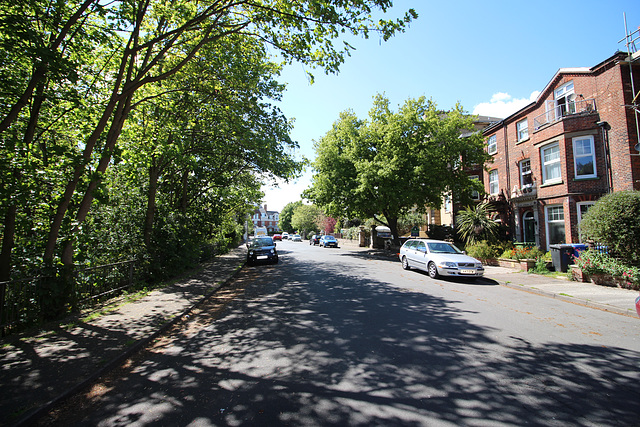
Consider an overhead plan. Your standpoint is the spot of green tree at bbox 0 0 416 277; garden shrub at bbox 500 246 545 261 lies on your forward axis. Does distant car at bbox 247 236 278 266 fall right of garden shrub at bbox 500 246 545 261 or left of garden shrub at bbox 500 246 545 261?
left

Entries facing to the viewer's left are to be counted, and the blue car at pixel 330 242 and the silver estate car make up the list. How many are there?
0

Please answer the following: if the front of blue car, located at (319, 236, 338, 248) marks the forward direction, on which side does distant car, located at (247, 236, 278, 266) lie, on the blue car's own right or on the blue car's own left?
on the blue car's own right

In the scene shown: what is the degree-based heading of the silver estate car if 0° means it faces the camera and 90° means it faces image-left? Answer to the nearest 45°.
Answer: approximately 315°

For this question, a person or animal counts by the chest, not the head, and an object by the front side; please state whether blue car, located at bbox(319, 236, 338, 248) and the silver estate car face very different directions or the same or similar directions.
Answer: same or similar directions

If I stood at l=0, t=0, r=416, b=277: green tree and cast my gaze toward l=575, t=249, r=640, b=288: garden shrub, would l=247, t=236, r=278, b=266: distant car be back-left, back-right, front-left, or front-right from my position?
front-left

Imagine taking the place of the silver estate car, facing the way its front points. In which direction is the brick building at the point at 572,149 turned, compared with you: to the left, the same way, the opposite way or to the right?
to the right

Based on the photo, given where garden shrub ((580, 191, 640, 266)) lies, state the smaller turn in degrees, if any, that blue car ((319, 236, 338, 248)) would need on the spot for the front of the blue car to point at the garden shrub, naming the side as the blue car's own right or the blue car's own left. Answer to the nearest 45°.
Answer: approximately 45° to the blue car's own right

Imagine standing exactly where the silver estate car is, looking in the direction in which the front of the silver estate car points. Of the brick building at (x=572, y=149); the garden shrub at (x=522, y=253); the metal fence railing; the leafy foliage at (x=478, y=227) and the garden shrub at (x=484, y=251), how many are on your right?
1

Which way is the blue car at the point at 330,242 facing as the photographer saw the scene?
facing the viewer and to the right of the viewer

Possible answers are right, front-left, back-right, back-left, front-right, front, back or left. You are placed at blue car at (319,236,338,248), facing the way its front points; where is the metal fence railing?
front-right

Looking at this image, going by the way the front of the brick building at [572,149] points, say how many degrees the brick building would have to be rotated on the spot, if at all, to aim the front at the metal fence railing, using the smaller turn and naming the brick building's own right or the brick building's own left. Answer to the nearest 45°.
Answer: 0° — it already faces it
